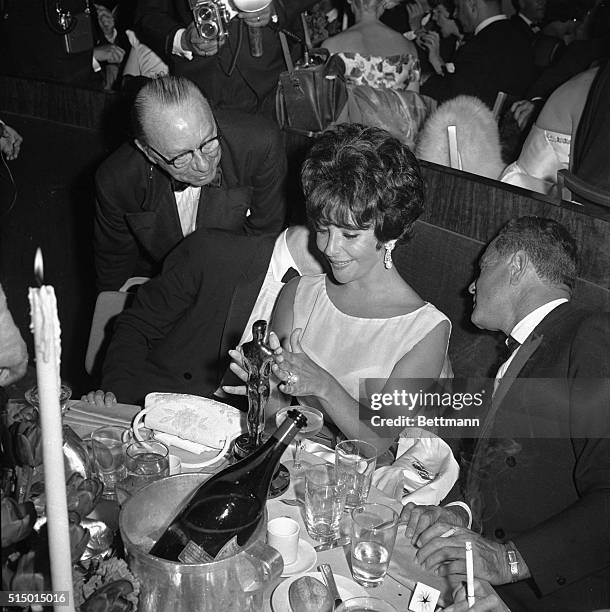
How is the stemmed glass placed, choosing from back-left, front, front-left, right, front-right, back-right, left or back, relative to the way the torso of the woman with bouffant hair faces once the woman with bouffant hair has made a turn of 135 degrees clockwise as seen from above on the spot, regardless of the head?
back

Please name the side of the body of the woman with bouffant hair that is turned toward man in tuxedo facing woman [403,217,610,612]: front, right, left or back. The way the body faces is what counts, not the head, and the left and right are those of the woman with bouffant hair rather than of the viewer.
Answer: left

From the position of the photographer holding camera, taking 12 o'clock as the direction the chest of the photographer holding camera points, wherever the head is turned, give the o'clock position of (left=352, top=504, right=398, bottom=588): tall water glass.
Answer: The tall water glass is roughly at 12 o'clock from the photographer holding camera.

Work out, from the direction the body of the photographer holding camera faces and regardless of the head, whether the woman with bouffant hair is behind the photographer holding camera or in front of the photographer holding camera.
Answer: in front

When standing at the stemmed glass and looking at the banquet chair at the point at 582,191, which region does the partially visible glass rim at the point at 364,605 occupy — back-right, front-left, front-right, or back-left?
back-right

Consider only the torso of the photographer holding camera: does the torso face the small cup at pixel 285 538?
yes

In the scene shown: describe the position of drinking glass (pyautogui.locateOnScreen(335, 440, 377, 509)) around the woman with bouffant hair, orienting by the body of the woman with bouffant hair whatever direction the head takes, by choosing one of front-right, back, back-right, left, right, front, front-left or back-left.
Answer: front-left

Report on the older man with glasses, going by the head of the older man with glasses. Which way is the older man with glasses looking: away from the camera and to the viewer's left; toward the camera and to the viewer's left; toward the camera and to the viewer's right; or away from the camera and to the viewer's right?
toward the camera and to the viewer's right

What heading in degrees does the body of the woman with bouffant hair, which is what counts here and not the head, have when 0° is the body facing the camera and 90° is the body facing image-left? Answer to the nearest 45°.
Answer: approximately 45°

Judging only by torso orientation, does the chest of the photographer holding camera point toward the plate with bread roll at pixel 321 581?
yes

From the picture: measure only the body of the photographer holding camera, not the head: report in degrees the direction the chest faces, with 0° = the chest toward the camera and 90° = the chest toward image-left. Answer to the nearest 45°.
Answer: approximately 0°

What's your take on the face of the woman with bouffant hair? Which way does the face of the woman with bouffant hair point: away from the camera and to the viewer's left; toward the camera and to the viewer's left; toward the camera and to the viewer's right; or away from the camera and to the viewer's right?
toward the camera and to the viewer's left

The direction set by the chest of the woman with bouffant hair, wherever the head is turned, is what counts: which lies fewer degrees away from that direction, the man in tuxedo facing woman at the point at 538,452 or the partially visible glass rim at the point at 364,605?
the partially visible glass rim

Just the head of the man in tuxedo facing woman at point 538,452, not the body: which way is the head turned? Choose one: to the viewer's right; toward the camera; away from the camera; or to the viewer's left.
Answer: to the viewer's left

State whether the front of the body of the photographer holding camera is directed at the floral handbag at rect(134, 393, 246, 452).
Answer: yes

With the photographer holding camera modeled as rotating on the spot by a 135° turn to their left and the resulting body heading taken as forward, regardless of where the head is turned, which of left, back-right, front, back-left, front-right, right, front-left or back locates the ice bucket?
back-right

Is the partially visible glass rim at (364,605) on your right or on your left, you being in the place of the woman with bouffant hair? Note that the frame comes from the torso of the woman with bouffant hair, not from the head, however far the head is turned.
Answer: on your left

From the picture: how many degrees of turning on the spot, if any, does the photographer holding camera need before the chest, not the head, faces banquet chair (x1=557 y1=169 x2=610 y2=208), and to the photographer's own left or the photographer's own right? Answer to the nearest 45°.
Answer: approximately 45° to the photographer's own left

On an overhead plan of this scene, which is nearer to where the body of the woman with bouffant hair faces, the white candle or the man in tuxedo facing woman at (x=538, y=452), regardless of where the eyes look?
the white candle
